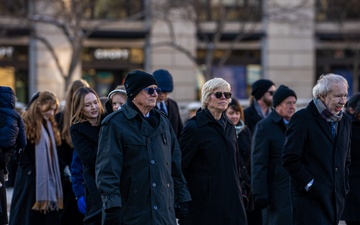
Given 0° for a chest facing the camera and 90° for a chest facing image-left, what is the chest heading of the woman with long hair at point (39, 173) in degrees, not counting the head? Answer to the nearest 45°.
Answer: approximately 315°

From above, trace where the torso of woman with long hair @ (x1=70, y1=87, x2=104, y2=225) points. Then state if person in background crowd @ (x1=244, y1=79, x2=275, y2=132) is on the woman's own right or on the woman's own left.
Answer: on the woman's own left

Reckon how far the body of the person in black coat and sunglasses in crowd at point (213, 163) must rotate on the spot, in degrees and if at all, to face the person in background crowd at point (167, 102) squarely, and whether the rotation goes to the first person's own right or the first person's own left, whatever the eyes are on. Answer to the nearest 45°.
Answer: approximately 135° to the first person's own left

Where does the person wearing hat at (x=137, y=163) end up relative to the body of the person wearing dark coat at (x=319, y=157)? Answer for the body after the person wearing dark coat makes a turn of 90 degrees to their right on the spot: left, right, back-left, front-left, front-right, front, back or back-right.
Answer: front
